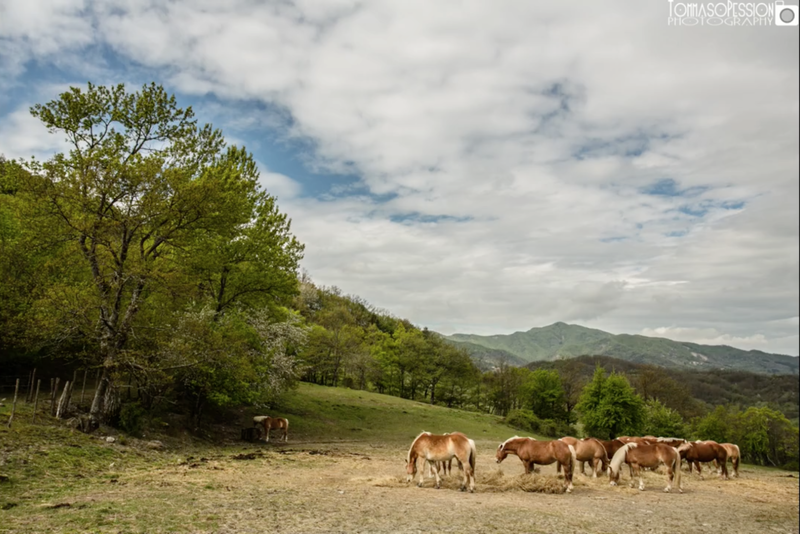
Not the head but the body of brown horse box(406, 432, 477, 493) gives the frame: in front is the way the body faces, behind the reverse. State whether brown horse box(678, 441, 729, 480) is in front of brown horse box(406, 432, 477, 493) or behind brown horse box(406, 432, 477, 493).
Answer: behind

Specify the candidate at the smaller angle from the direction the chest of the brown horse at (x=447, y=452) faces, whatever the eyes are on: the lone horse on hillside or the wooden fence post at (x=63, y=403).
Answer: the wooden fence post

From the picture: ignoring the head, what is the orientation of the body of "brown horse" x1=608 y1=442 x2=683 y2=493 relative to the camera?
to the viewer's left

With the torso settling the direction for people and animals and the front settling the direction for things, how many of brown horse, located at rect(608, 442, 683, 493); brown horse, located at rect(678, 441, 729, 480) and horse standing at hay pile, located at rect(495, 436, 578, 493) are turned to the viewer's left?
3

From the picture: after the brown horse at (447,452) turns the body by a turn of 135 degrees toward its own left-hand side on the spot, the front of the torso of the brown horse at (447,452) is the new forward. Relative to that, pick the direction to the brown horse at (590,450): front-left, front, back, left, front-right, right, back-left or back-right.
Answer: left

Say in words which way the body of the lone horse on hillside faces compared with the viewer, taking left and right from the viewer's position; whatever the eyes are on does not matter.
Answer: facing to the left of the viewer

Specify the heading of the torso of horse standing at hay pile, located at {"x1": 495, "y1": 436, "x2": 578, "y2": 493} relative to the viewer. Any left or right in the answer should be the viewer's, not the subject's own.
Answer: facing to the left of the viewer

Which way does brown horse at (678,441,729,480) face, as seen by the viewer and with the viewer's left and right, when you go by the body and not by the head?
facing to the left of the viewer

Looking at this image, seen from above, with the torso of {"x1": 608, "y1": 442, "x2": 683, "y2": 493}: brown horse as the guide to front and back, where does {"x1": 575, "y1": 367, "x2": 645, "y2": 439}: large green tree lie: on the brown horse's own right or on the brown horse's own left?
on the brown horse's own right

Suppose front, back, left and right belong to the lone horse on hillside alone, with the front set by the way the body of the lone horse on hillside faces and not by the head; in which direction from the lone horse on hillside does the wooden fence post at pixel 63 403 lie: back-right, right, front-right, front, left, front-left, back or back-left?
front-left

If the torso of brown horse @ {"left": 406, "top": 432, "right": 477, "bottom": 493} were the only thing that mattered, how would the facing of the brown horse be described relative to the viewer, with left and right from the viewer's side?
facing to the left of the viewer
